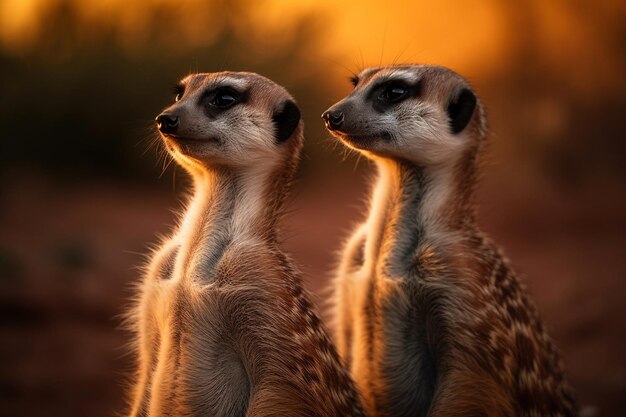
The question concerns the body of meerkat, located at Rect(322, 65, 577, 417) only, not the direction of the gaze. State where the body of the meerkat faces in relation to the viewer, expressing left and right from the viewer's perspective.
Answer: facing the viewer and to the left of the viewer

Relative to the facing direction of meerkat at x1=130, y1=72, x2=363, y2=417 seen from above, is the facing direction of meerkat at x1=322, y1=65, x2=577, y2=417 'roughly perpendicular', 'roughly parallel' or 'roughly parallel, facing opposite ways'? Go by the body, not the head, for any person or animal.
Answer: roughly parallel

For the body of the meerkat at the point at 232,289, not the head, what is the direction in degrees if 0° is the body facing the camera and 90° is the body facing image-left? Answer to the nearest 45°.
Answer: approximately 45°

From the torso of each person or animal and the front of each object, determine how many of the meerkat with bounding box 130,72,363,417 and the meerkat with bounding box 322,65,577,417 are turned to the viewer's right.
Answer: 0

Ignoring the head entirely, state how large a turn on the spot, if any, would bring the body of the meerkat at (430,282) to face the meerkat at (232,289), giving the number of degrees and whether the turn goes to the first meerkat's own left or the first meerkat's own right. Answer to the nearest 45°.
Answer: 0° — it already faces it
